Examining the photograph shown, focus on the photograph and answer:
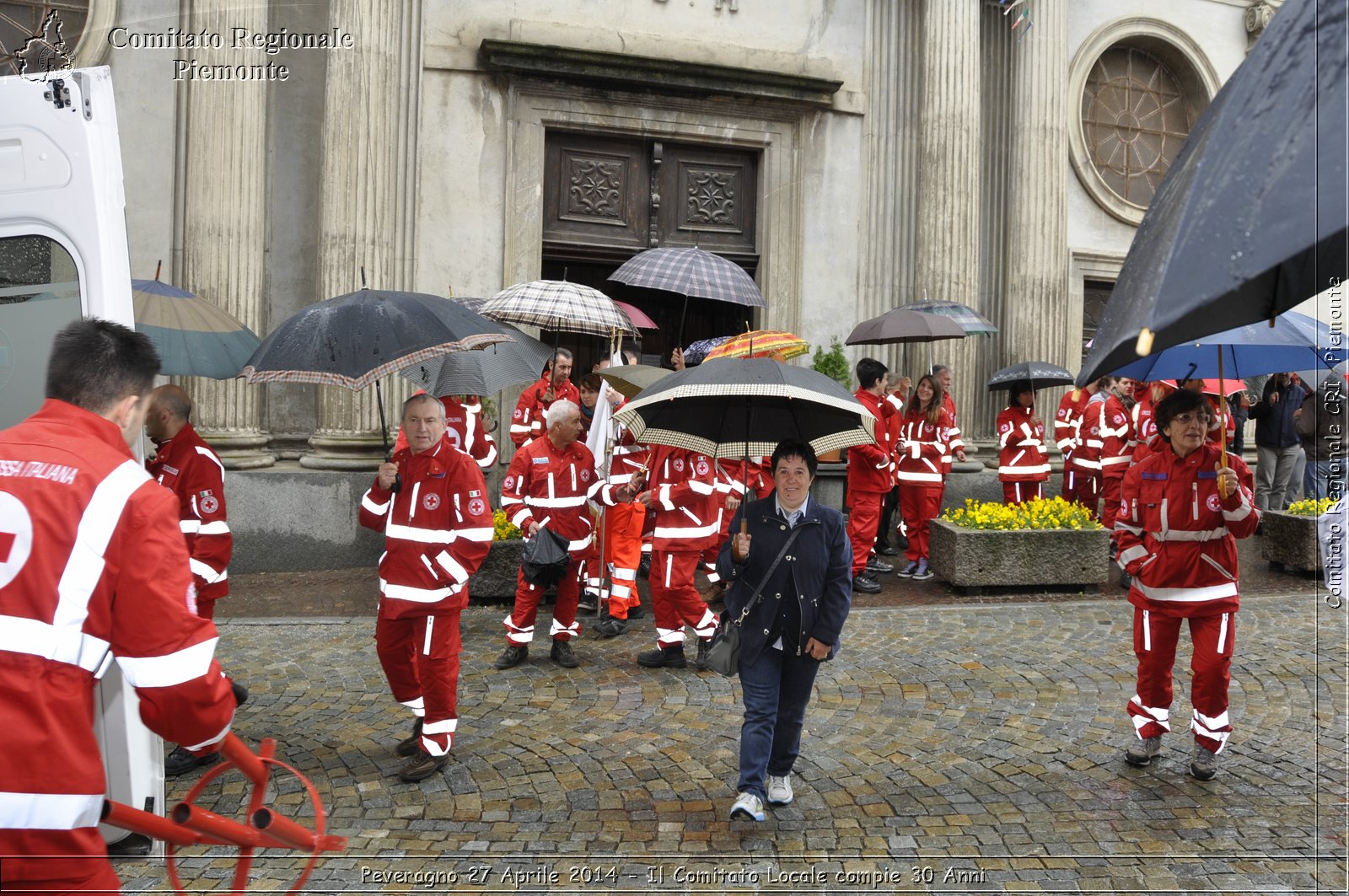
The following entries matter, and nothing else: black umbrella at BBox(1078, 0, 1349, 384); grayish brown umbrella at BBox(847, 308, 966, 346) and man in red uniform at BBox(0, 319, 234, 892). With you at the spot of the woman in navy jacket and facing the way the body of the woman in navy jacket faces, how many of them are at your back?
1

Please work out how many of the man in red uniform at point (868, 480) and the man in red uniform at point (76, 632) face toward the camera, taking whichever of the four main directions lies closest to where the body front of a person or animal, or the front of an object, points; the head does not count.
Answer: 0

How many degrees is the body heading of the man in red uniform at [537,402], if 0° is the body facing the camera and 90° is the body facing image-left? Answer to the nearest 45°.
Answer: approximately 315°

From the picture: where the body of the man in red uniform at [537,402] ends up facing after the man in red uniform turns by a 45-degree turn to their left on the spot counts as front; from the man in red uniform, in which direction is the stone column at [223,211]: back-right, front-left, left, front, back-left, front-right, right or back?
back

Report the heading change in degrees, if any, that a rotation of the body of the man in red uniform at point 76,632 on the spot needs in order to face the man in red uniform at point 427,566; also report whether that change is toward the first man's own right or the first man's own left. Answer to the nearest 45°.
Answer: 0° — they already face them

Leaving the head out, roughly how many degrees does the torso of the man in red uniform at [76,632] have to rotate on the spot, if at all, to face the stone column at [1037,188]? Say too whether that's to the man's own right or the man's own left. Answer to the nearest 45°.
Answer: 0° — they already face it

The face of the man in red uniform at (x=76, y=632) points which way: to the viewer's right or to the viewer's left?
to the viewer's right
